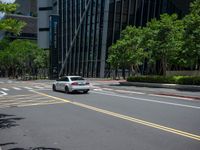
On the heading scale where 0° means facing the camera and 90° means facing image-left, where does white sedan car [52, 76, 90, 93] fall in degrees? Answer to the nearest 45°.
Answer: approximately 135°

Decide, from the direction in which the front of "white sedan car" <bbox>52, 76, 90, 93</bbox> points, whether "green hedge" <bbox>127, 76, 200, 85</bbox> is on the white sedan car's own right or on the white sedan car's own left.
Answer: on the white sedan car's own right

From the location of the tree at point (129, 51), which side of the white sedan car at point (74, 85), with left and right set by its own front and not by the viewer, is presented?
right

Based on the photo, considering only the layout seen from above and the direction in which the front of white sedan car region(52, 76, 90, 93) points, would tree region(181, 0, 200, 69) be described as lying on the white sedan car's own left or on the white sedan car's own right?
on the white sedan car's own right

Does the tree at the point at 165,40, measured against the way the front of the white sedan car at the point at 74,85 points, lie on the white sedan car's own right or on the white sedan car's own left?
on the white sedan car's own right
